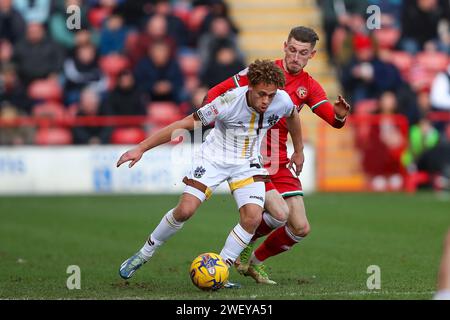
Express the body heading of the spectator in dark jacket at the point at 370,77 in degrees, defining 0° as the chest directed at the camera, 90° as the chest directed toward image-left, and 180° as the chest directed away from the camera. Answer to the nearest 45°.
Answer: approximately 0°

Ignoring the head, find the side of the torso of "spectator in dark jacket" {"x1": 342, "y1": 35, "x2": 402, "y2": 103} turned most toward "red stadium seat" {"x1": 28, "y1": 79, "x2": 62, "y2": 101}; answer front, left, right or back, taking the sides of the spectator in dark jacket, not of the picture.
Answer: right

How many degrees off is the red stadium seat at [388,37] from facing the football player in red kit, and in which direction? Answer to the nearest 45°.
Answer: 0° — it already faces them

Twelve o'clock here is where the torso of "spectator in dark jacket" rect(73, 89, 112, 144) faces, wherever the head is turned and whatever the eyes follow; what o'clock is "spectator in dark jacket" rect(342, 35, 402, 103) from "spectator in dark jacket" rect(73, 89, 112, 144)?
"spectator in dark jacket" rect(342, 35, 402, 103) is roughly at 9 o'clock from "spectator in dark jacket" rect(73, 89, 112, 144).

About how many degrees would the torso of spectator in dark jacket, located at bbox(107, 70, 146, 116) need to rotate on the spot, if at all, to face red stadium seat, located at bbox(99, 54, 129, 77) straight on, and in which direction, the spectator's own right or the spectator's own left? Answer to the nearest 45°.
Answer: approximately 180°

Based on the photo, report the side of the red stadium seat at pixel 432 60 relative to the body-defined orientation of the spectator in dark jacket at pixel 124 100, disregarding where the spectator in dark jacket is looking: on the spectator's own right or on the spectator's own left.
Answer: on the spectator's own left

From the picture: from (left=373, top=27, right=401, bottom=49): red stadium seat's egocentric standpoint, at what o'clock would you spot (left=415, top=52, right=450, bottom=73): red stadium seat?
(left=415, top=52, right=450, bottom=73): red stadium seat is roughly at 11 o'clock from (left=373, top=27, right=401, bottom=49): red stadium seat.

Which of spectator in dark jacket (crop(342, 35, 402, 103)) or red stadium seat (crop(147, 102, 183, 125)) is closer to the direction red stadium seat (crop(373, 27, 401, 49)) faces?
the spectator in dark jacket

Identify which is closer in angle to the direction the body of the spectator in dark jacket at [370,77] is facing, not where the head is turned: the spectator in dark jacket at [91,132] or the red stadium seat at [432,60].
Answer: the spectator in dark jacket

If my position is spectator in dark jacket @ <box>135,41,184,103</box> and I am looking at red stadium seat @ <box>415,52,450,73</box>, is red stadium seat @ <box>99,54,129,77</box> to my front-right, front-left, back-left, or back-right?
back-left

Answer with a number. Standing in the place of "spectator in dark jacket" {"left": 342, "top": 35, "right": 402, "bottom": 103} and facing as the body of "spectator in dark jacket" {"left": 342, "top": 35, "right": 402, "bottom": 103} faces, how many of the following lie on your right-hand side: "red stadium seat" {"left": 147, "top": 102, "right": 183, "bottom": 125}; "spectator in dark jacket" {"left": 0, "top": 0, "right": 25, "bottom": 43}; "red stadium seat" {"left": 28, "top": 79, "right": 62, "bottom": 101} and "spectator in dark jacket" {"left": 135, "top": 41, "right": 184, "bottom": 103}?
4
